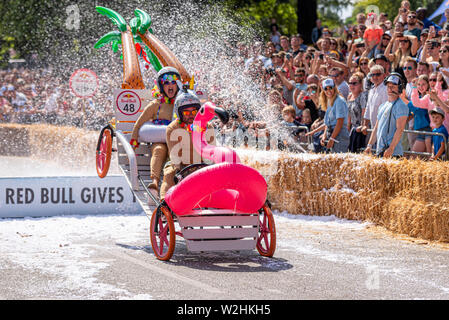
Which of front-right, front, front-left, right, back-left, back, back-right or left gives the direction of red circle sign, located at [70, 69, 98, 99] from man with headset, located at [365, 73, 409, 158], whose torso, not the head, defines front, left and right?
right

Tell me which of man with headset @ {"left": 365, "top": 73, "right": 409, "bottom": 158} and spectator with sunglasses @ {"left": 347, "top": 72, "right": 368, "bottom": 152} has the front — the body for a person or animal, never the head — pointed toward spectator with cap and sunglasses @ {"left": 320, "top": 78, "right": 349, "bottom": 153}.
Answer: spectator with sunglasses @ {"left": 347, "top": 72, "right": 368, "bottom": 152}

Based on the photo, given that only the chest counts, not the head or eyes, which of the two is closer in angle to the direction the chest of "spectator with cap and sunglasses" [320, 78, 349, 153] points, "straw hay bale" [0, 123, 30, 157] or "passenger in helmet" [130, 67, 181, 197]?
the passenger in helmet

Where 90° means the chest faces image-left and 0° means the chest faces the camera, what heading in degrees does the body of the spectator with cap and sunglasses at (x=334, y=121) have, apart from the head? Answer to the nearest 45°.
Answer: approximately 45°

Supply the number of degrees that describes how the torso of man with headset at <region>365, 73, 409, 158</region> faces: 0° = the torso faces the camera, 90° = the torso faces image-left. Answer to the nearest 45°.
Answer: approximately 45°

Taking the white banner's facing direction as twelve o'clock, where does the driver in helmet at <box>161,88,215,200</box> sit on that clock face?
The driver in helmet is roughly at 11 o'clock from the white banner.

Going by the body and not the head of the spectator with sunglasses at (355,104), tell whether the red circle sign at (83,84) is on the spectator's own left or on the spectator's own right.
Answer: on the spectator's own right
